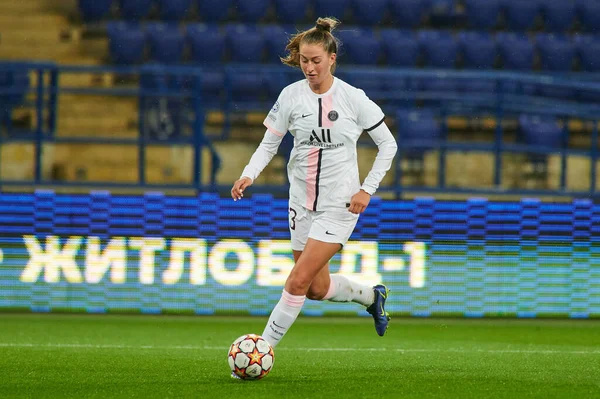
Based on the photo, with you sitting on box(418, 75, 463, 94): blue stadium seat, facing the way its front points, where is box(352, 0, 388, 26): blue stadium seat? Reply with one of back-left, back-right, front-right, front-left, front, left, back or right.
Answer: back-right

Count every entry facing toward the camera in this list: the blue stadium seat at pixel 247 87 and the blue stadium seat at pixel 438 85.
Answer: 2

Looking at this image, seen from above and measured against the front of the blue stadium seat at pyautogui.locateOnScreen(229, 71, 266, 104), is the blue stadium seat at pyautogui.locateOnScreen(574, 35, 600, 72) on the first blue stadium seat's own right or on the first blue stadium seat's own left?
on the first blue stadium seat's own left

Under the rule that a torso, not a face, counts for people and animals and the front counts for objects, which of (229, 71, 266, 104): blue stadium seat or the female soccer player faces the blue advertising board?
the blue stadium seat

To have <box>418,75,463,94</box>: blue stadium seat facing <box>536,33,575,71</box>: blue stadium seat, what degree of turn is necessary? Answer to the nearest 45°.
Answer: approximately 135° to its left

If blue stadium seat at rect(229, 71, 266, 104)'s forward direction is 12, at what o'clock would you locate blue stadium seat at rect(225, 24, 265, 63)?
blue stadium seat at rect(225, 24, 265, 63) is roughly at 6 o'clock from blue stadium seat at rect(229, 71, 266, 104).

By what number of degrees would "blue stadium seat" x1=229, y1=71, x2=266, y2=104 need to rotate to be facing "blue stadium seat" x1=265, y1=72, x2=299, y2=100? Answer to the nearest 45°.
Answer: approximately 90° to its left

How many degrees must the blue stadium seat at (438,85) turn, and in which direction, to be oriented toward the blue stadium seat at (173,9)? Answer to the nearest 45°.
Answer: approximately 90° to its right

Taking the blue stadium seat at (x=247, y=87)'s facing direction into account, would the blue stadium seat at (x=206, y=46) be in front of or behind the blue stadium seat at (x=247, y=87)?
behind

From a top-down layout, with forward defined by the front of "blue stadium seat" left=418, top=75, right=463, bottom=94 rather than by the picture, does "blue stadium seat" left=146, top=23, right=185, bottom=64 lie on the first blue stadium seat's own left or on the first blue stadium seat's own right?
on the first blue stadium seat's own right

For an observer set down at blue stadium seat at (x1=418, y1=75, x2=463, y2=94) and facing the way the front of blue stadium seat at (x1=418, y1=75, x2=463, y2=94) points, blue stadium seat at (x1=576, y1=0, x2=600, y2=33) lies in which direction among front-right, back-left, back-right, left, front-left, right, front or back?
back-left

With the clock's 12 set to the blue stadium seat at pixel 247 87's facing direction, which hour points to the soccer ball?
The soccer ball is roughly at 12 o'clock from the blue stadium seat.
